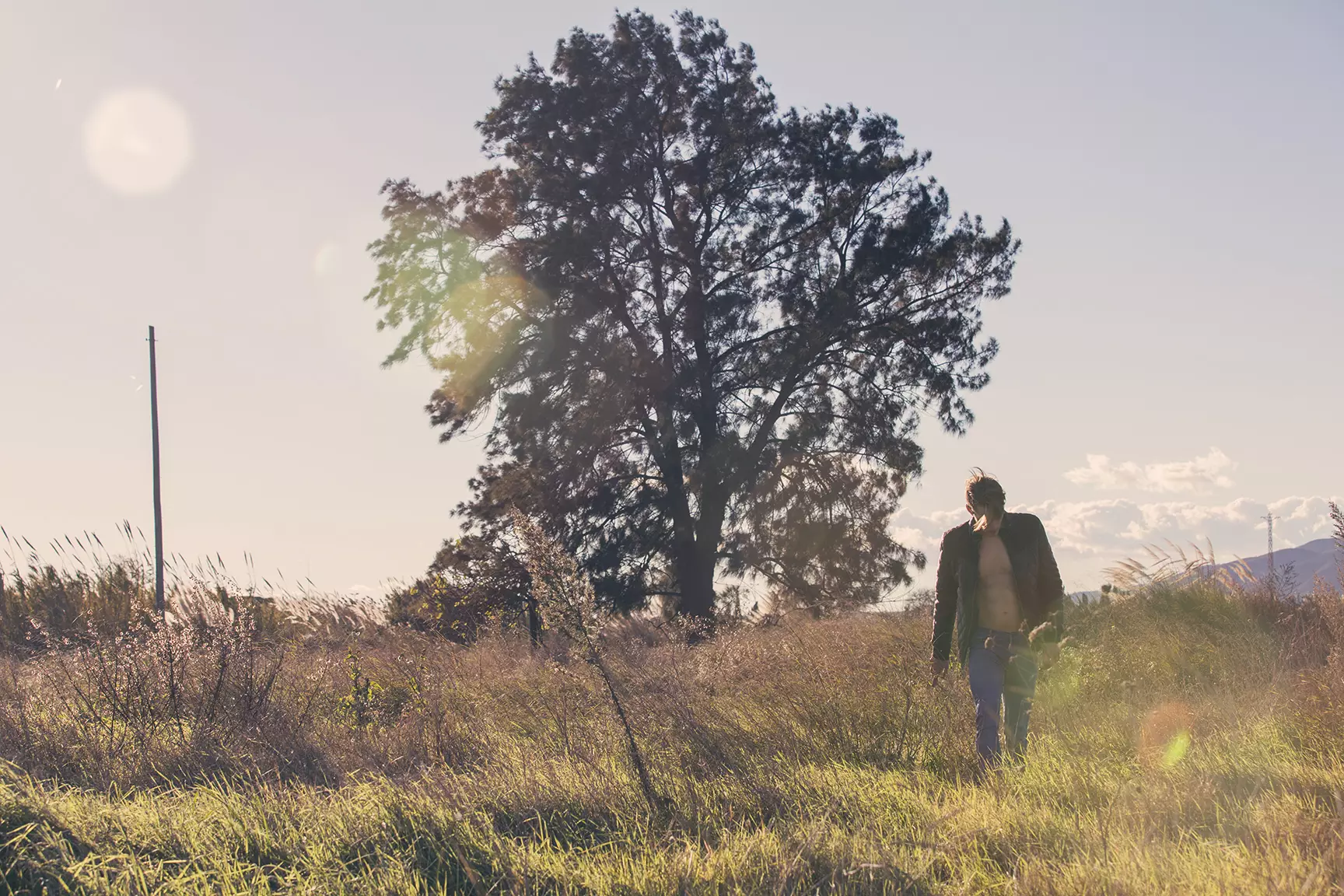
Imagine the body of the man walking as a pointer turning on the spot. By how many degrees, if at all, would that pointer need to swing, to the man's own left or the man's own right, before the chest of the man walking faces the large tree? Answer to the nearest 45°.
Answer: approximately 180°

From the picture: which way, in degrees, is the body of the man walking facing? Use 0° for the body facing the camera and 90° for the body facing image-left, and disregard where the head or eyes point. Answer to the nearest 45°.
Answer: approximately 0°
